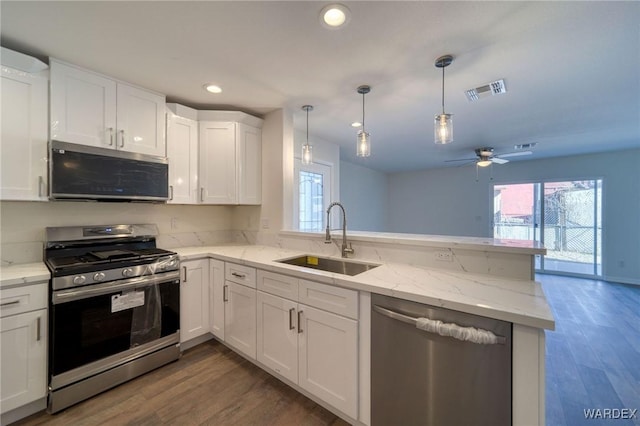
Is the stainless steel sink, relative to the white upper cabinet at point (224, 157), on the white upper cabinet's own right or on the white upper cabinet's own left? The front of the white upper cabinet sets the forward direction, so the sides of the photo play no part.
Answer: on the white upper cabinet's own left

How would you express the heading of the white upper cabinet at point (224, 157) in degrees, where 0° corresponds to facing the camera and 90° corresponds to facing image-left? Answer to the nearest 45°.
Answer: approximately 0°

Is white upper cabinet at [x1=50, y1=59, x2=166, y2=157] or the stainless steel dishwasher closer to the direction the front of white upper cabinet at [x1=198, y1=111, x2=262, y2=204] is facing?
the stainless steel dishwasher

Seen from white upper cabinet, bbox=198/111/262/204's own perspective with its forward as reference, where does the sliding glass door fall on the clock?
The sliding glass door is roughly at 9 o'clock from the white upper cabinet.

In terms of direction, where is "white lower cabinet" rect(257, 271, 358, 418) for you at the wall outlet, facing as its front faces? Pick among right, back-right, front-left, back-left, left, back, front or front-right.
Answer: front-right

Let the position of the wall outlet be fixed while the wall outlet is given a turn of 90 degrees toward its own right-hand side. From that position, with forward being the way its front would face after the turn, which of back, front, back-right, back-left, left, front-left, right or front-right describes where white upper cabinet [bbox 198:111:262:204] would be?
front

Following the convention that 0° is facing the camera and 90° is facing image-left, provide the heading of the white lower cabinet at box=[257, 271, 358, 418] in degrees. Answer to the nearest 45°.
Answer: approximately 45°

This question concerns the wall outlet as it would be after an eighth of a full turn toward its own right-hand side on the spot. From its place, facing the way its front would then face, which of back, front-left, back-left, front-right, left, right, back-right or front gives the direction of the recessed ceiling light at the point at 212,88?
front-right

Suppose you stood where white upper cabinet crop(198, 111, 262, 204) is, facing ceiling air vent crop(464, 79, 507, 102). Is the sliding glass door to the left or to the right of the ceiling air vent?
left

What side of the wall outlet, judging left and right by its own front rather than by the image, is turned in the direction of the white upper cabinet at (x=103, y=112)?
right

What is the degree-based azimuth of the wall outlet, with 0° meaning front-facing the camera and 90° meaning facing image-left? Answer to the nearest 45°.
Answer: approximately 0°

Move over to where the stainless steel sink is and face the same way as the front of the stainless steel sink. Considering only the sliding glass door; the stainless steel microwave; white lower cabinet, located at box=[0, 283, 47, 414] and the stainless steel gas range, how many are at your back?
1

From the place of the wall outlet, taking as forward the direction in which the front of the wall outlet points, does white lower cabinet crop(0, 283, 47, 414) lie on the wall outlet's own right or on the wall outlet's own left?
on the wall outlet's own right

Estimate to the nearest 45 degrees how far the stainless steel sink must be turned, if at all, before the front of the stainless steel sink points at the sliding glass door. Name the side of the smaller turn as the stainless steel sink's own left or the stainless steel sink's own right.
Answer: approximately 180°

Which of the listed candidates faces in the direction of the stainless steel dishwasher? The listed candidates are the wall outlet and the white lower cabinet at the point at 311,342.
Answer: the wall outlet
